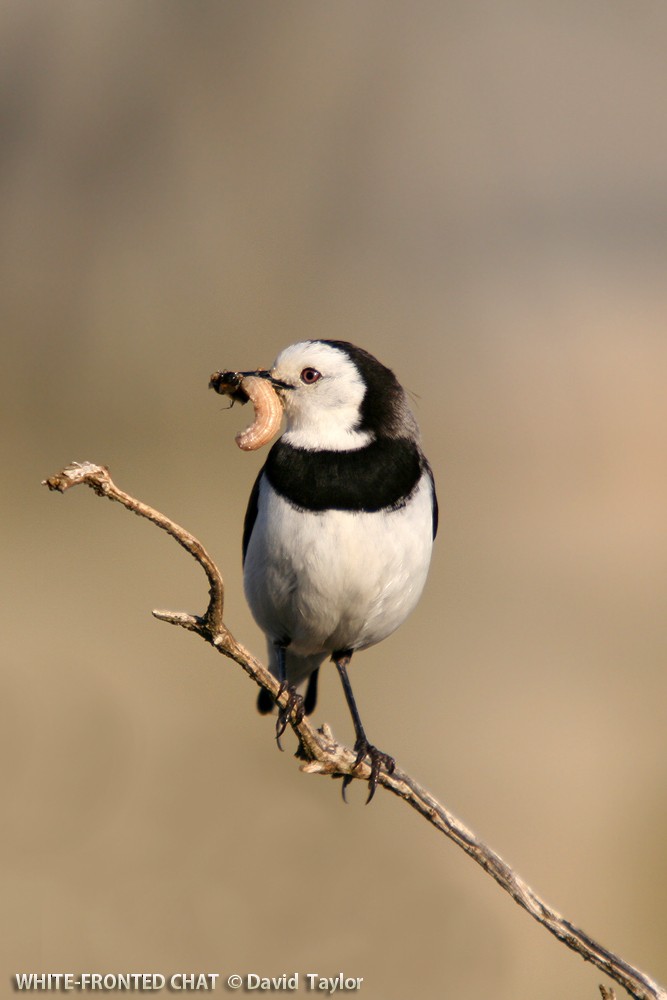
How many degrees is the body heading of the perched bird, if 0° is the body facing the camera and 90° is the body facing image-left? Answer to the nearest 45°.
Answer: approximately 0°
